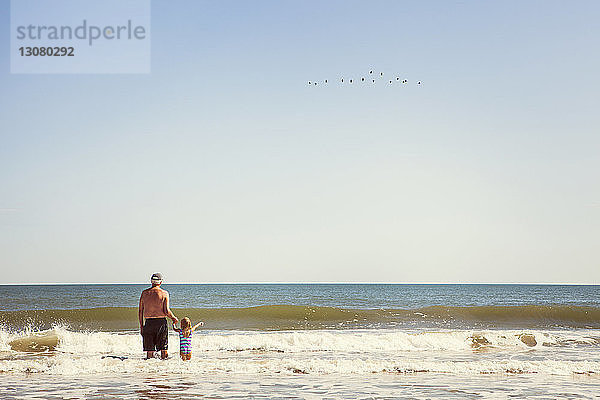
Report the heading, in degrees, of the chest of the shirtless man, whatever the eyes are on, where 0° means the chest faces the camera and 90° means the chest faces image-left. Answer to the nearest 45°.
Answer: approximately 180°

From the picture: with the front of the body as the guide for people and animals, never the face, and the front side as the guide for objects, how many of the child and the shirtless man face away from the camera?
2

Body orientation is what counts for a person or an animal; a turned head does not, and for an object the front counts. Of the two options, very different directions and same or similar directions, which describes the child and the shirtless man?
same or similar directions

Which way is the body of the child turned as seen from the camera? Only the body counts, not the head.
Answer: away from the camera
